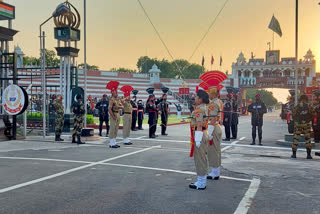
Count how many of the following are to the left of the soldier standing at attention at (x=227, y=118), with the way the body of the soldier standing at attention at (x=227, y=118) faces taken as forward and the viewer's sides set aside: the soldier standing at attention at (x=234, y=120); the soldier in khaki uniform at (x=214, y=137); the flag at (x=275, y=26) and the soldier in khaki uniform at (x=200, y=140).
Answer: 2

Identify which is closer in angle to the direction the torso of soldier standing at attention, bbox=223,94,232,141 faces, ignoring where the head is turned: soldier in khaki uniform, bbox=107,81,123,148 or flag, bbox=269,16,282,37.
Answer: the soldier in khaki uniform

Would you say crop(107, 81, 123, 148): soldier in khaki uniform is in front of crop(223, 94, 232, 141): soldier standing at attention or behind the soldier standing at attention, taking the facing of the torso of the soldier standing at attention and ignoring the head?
in front

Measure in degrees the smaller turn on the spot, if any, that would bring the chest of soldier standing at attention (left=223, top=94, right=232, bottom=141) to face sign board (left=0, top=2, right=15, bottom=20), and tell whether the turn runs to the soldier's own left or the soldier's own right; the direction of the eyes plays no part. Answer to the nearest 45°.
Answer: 0° — they already face it
